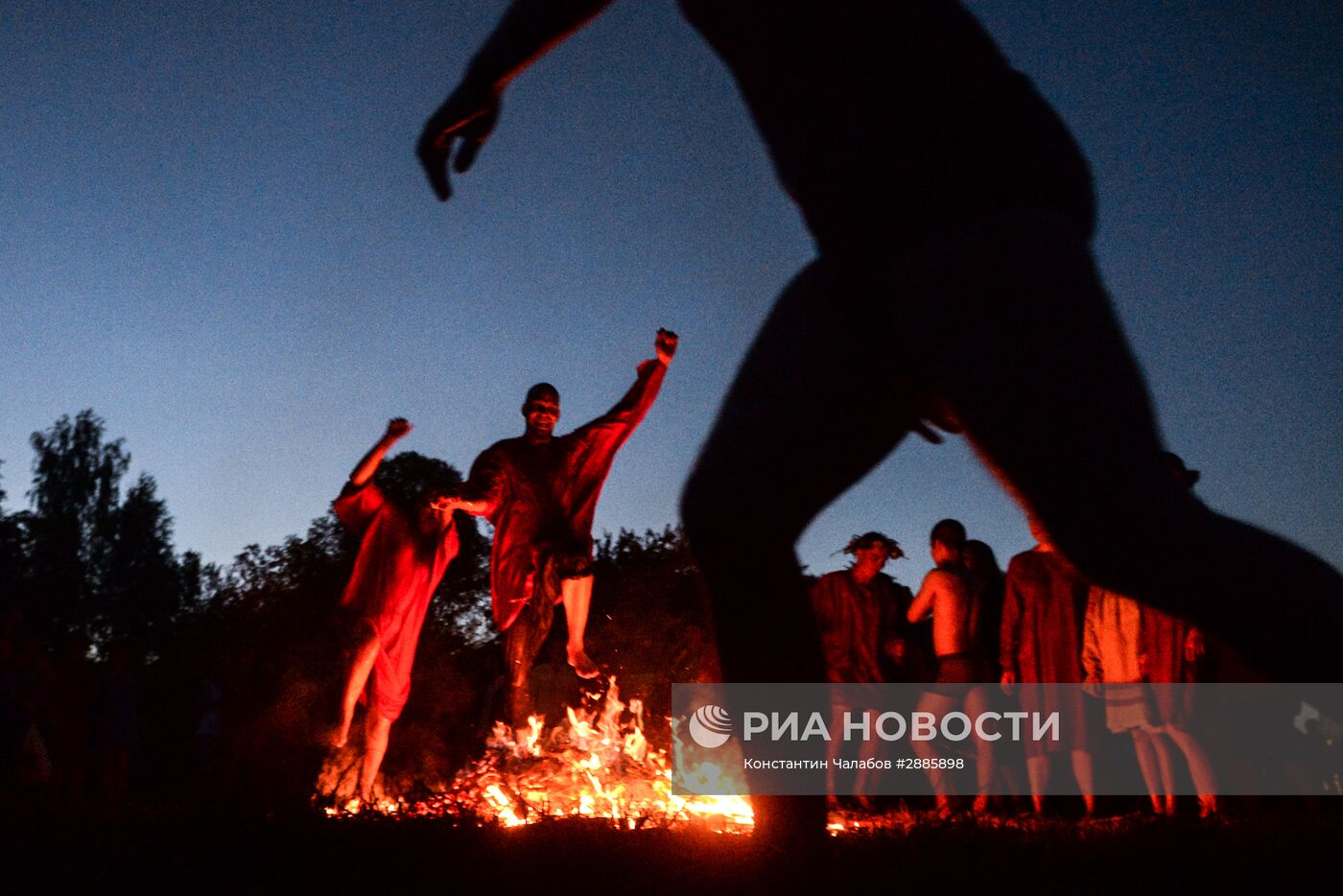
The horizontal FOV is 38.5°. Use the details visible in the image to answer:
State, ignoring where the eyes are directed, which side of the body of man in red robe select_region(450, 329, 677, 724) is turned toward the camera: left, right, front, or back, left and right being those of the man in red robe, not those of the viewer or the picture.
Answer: front

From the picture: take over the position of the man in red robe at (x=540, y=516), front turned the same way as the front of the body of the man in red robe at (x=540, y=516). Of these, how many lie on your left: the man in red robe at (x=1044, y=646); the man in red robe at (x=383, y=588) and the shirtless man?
2

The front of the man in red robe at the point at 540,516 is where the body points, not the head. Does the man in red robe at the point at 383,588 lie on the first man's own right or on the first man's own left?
on the first man's own right

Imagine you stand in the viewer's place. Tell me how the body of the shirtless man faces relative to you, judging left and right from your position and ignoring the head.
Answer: facing away from the viewer and to the left of the viewer

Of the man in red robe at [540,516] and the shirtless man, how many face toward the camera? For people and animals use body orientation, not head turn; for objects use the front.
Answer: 1

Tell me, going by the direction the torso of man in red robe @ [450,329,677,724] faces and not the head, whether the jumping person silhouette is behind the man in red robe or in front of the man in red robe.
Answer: in front

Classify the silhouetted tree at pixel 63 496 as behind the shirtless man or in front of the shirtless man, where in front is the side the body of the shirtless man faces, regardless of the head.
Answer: in front
